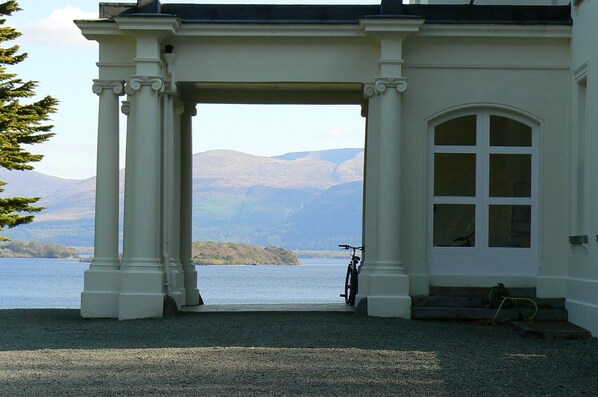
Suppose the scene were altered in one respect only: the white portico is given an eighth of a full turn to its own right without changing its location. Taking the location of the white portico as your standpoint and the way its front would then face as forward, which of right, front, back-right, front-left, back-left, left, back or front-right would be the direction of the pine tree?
front
